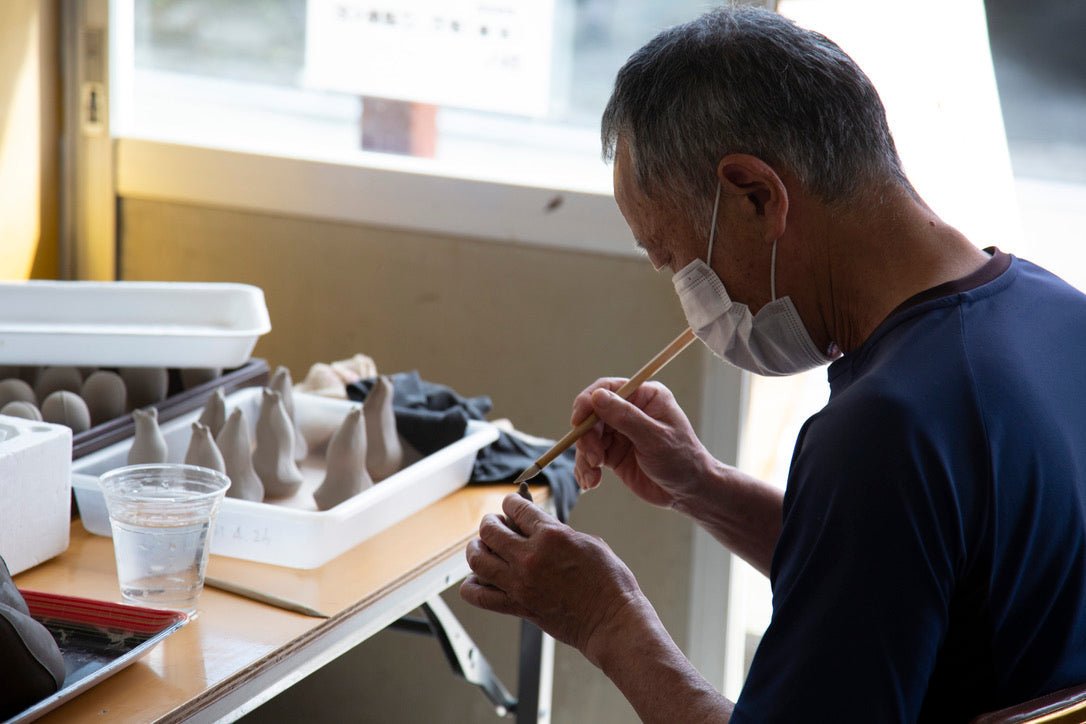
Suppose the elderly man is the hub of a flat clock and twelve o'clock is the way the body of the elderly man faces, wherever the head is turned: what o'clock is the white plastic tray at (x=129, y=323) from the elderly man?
The white plastic tray is roughly at 1 o'clock from the elderly man.

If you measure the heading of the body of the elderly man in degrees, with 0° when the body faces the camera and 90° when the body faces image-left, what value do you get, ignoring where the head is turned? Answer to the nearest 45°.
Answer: approximately 90°

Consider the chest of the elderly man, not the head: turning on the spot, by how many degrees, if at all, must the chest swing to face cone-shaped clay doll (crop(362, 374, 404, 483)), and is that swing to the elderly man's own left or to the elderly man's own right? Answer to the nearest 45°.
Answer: approximately 45° to the elderly man's own right

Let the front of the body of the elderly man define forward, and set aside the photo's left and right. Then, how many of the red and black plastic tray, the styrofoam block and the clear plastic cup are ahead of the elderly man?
3

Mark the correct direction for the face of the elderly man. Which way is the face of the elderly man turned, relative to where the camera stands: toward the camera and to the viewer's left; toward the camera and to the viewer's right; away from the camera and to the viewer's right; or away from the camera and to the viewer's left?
away from the camera and to the viewer's left
